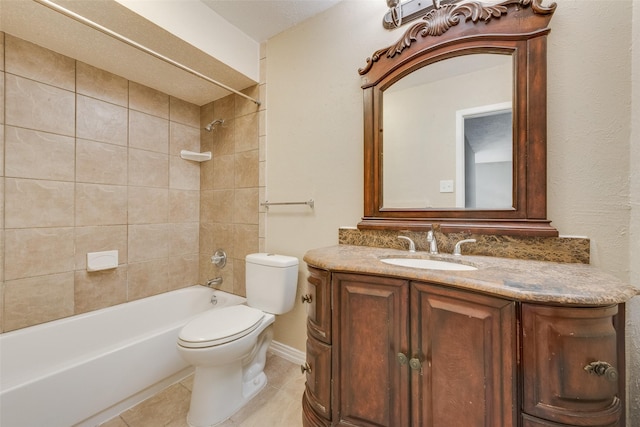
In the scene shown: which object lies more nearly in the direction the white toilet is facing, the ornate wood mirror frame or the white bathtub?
the white bathtub

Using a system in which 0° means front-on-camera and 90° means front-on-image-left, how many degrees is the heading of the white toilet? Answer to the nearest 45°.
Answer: approximately 45°

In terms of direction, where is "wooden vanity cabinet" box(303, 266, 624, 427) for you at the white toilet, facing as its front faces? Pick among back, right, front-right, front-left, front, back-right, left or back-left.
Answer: left

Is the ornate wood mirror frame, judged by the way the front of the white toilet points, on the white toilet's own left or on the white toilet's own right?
on the white toilet's own left
